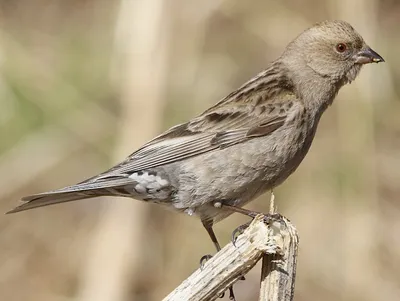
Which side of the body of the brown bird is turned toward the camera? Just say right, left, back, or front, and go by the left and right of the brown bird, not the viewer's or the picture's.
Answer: right
